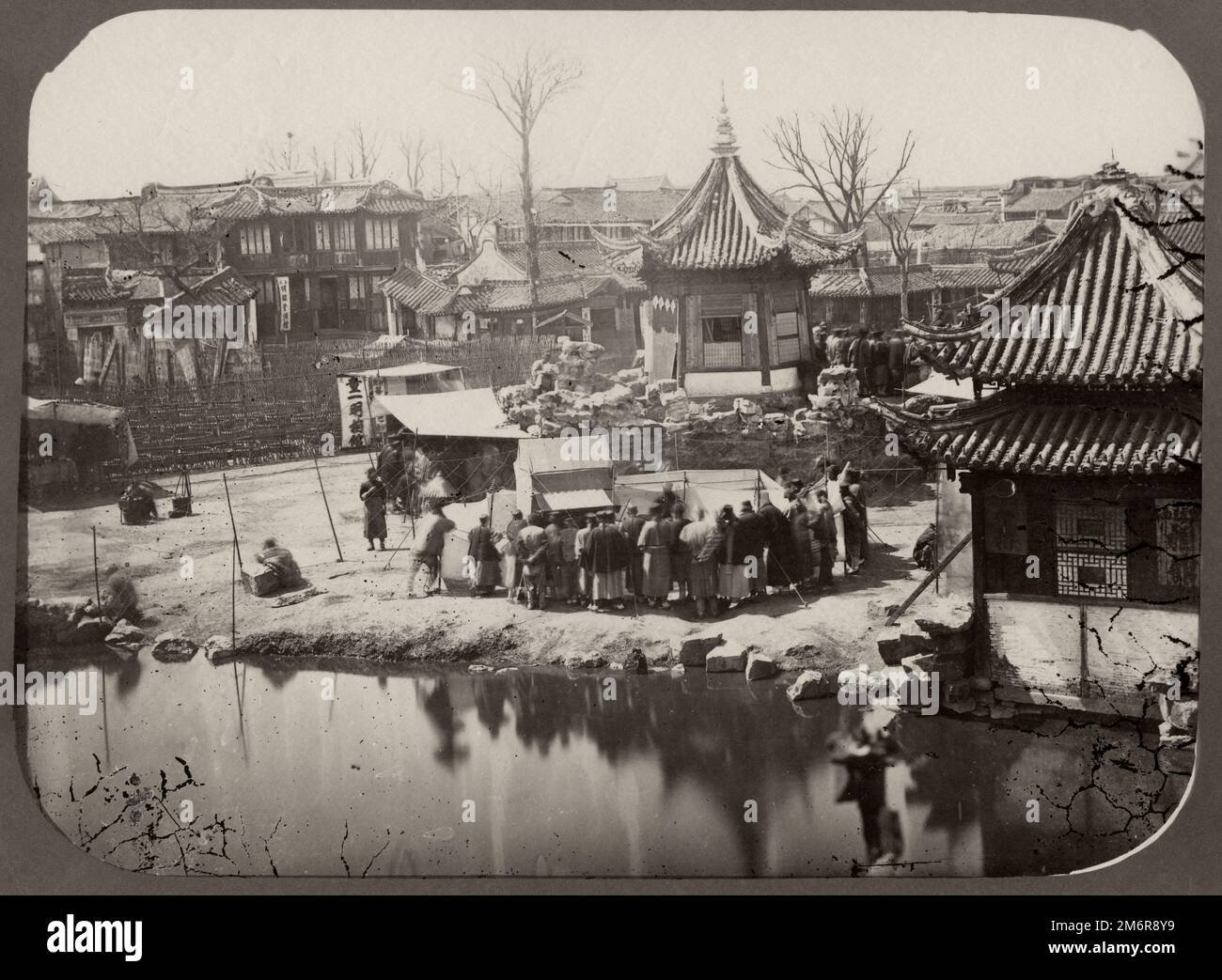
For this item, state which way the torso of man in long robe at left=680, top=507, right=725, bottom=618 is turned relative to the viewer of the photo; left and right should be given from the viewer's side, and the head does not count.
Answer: facing away from the viewer

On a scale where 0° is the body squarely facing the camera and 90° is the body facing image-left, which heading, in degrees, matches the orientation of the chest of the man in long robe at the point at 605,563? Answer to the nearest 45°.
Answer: approximately 180°

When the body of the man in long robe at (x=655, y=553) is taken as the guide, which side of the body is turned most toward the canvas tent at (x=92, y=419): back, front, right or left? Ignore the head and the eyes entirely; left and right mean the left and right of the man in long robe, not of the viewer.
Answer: left

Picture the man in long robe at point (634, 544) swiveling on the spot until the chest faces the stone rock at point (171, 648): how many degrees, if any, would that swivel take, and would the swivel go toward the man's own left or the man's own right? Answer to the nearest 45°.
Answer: approximately 90° to the man's own left

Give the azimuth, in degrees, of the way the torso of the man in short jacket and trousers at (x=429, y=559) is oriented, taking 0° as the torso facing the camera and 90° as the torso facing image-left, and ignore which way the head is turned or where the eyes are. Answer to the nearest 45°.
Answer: approximately 225°

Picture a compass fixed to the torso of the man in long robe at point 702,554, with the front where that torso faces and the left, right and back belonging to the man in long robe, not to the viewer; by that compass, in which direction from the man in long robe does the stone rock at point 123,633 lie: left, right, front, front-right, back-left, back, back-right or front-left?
left

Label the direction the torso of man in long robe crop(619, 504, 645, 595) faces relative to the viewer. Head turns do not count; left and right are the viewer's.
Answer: facing away from the viewer

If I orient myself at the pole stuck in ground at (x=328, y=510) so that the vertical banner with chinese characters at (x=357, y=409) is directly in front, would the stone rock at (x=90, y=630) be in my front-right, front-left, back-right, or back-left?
back-left
